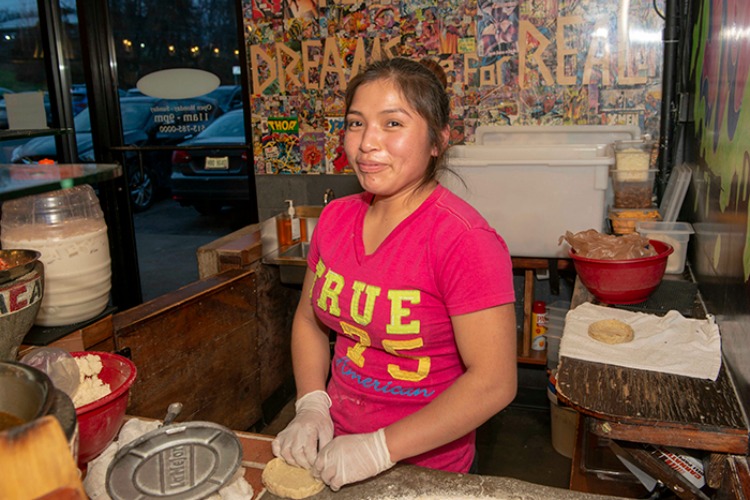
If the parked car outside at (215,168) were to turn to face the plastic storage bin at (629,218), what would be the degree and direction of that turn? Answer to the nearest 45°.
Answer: approximately 135° to its right

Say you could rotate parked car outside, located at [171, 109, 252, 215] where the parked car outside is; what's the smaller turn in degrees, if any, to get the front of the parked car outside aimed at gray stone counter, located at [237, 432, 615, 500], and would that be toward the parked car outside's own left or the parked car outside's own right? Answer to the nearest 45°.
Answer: approximately 180°

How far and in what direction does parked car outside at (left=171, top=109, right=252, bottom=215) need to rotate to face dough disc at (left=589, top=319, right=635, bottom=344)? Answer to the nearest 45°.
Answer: approximately 180°

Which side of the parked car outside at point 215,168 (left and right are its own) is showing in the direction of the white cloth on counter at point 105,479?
back

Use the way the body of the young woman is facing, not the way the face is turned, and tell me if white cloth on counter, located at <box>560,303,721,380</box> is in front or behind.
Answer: behind

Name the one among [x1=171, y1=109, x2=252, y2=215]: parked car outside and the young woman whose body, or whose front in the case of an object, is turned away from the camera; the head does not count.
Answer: the parked car outside

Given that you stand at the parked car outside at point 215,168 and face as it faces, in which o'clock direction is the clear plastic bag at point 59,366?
The clear plastic bag is roughly at 6 o'clock from the parked car outside.

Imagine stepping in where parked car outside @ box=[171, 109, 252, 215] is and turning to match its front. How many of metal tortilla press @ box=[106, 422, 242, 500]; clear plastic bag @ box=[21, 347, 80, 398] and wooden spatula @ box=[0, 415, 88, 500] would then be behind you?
3

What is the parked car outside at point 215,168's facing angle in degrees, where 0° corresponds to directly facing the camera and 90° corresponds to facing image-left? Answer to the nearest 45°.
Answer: approximately 180°

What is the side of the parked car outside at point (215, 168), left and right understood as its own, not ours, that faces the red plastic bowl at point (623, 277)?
back

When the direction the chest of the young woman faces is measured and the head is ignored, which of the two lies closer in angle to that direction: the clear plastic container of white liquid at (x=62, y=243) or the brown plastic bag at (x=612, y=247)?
the clear plastic container of white liquid

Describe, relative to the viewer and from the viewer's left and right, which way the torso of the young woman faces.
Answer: facing the viewer and to the left of the viewer
